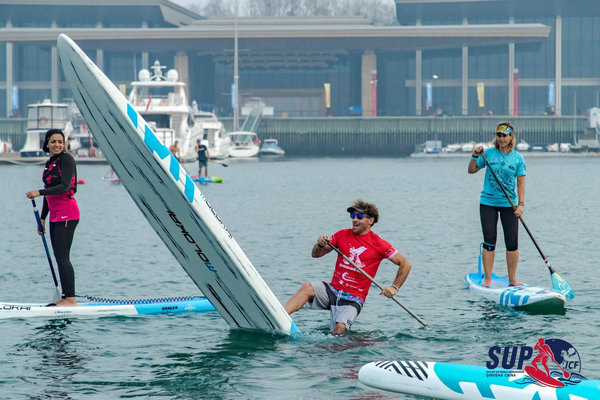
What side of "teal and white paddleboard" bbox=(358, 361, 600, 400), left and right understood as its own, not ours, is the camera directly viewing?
left

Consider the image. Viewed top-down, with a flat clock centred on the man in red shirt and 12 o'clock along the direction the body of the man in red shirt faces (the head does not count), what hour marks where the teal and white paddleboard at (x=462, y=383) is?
The teal and white paddleboard is roughly at 10 o'clock from the man in red shirt.

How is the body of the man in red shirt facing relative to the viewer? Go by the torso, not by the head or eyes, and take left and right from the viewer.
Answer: facing the viewer and to the left of the viewer

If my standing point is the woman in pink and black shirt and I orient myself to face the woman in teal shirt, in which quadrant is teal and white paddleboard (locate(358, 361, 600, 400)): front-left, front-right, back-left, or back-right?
front-right

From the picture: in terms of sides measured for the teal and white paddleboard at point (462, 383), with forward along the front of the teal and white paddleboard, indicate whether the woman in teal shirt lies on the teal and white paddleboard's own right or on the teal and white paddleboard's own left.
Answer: on the teal and white paddleboard's own right

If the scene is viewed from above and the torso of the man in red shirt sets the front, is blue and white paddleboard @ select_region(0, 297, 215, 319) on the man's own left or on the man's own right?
on the man's own right

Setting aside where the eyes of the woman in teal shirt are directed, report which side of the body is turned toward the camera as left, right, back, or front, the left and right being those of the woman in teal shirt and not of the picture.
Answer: front

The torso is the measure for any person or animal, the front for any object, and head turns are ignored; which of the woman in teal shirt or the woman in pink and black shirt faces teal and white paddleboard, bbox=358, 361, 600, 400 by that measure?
the woman in teal shirt

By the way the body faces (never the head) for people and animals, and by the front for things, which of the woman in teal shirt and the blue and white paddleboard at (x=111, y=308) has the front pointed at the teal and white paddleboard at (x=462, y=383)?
the woman in teal shirt

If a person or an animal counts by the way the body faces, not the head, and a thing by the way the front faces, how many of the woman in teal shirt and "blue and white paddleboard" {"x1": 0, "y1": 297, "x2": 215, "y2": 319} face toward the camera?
1
